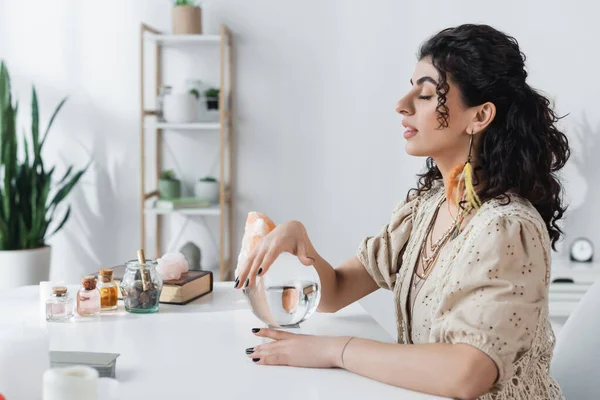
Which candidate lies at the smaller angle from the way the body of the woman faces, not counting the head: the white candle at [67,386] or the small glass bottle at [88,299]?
the small glass bottle

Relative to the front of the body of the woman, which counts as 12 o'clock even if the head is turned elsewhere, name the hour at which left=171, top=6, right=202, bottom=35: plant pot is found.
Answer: The plant pot is roughly at 2 o'clock from the woman.

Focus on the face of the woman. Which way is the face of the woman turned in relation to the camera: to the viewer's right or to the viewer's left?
to the viewer's left

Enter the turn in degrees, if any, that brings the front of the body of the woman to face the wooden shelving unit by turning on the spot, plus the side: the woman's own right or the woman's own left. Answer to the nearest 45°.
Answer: approximately 45° to the woman's own right

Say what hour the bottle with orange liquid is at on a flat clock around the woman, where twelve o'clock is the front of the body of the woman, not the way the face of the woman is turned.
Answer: The bottle with orange liquid is roughly at 12 o'clock from the woman.

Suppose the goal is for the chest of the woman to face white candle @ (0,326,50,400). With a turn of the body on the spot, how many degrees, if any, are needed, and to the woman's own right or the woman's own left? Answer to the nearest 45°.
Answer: approximately 45° to the woman's own left

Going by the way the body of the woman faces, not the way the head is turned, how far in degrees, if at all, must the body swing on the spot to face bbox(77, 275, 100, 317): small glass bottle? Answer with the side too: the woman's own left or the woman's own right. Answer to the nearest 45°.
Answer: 0° — they already face it

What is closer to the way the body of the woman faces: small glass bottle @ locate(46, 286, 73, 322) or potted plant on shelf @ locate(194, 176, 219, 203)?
the small glass bottle

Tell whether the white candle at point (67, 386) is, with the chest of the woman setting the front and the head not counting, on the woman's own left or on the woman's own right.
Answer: on the woman's own left

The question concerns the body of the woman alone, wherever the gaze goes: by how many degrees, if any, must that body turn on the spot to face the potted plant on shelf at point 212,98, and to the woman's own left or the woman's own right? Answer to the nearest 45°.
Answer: approximately 45° to the woman's own right

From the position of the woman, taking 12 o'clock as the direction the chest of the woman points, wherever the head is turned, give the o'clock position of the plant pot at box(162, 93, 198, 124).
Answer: The plant pot is roughly at 2 o'clock from the woman.

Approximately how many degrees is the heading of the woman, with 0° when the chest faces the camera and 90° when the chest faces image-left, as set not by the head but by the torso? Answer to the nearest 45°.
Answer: approximately 90°
